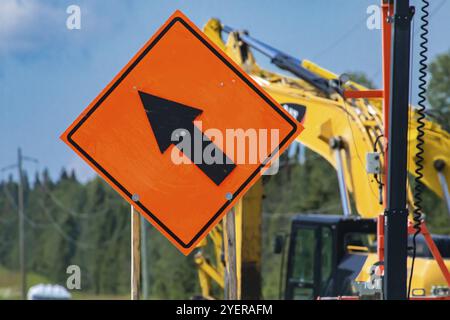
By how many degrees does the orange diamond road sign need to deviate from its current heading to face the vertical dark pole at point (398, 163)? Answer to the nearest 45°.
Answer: approximately 90° to its left

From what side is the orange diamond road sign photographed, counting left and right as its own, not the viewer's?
front

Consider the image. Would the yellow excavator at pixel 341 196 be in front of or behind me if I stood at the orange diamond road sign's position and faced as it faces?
behind
